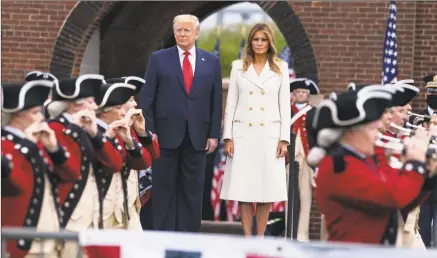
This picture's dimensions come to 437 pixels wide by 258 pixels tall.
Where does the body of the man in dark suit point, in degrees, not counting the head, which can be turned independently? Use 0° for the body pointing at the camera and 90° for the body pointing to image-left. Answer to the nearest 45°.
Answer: approximately 0°

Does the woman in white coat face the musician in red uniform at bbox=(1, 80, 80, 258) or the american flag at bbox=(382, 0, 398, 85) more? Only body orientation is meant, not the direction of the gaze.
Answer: the musician in red uniform

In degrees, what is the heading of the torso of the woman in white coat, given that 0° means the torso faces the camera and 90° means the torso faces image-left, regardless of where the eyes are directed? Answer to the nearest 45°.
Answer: approximately 0°

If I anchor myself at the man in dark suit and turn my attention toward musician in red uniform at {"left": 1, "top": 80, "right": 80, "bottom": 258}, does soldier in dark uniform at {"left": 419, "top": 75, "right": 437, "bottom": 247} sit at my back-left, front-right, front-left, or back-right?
back-left
